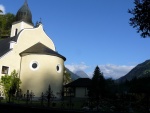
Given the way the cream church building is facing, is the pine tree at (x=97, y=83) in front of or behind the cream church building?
behind

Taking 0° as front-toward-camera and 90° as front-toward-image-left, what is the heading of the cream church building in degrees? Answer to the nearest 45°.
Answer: approximately 135°
